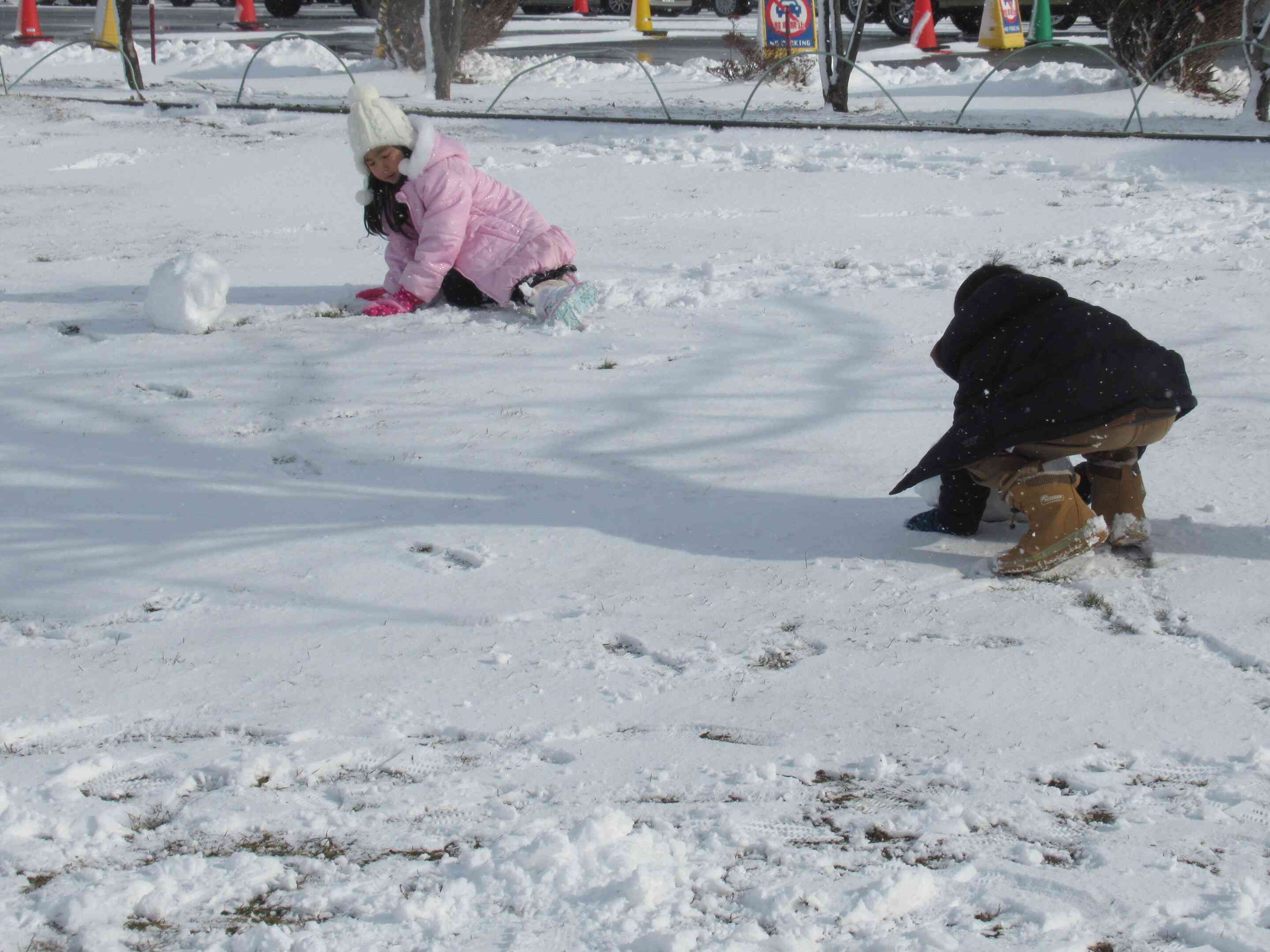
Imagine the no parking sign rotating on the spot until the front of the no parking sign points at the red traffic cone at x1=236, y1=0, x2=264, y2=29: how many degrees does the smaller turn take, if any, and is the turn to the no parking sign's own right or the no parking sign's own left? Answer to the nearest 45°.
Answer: approximately 135° to the no parking sign's own right

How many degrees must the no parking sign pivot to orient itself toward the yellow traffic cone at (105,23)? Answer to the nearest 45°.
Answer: approximately 90° to its right

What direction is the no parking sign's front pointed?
toward the camera

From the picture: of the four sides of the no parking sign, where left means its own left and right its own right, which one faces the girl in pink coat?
front

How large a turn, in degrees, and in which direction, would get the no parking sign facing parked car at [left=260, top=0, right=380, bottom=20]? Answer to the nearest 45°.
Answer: approximately 135° to its right

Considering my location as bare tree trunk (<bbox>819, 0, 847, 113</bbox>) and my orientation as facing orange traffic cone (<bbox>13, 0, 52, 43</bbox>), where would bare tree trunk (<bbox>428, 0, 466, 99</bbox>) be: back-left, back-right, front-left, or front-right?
front-left

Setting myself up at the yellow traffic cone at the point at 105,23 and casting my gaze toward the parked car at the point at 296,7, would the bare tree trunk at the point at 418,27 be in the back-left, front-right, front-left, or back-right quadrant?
back-right

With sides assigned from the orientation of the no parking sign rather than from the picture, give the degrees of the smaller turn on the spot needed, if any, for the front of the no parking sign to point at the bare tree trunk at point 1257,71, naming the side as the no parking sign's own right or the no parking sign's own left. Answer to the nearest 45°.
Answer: approximately 45° to the no parking sign's own left

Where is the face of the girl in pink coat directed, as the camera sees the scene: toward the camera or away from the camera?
toward the camera

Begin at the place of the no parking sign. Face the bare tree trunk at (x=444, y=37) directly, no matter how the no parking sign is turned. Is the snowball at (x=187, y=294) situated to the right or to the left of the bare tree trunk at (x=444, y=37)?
left

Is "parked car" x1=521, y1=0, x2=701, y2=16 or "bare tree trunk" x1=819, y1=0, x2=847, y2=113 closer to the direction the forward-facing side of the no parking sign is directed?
the bare tree trunk
